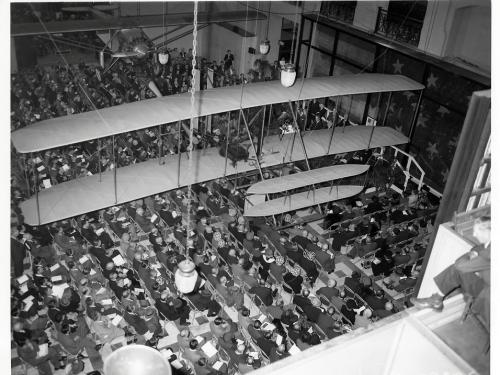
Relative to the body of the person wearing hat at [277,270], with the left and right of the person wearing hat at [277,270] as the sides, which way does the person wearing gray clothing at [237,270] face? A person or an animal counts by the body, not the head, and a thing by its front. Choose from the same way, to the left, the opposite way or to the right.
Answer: the same way

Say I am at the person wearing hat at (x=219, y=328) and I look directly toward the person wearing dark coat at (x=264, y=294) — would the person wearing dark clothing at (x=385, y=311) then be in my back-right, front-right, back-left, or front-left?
front-right

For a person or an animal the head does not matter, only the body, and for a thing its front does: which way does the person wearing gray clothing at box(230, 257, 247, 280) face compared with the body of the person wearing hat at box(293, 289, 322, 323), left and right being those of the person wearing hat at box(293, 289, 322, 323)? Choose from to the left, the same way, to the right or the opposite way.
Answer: the same way

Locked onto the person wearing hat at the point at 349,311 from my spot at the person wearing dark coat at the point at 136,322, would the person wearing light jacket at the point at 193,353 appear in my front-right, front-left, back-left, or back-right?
front-right

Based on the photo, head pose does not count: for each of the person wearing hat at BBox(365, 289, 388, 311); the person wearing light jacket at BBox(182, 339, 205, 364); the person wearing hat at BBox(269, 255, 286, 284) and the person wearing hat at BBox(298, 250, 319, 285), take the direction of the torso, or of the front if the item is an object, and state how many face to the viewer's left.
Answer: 0

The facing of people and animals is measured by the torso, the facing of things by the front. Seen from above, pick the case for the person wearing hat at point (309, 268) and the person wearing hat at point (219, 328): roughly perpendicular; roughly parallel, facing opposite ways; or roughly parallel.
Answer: roughly parallel

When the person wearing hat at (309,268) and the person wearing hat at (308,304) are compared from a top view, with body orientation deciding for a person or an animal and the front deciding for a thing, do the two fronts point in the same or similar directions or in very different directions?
same or similar directions

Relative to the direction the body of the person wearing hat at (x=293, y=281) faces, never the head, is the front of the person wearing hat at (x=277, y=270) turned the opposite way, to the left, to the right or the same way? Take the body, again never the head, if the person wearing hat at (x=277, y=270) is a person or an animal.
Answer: the same way

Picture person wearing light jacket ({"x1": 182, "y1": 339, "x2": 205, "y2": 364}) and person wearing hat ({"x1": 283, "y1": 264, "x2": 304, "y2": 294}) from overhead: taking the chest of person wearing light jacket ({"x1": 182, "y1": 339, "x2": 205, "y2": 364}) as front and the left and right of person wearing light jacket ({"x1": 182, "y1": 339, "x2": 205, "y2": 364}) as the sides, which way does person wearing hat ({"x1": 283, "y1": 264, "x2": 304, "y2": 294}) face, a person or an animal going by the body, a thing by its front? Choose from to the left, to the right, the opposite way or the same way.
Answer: the same way
